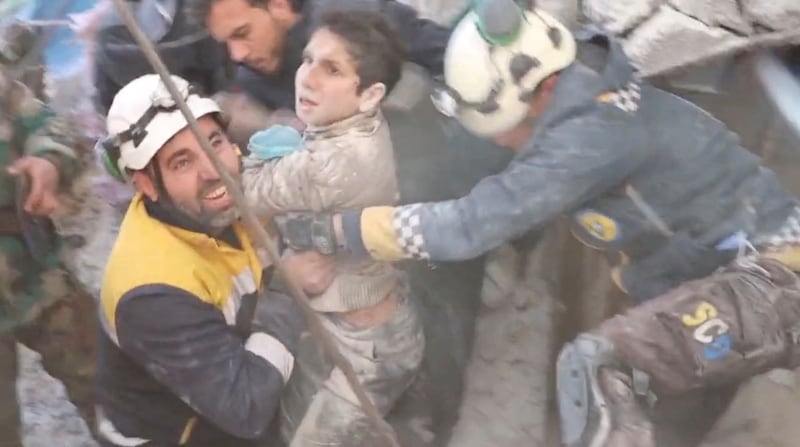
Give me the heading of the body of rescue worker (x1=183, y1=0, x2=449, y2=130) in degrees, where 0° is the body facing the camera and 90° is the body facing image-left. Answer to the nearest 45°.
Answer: approximately 45°

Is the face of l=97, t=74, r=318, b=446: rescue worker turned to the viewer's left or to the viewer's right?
to the viewer's right

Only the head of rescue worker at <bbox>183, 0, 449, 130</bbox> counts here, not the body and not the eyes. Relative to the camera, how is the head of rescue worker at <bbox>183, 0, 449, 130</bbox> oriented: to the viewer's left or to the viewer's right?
to the viewer's left
